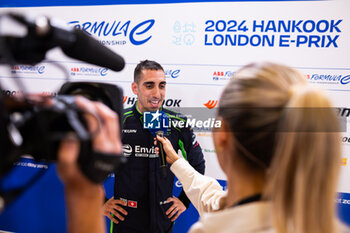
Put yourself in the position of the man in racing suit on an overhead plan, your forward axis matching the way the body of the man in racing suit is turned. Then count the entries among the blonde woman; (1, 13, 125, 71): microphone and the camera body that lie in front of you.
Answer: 3

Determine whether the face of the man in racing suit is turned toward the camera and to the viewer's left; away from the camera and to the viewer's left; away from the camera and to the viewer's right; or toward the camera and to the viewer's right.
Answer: toward the camera and to the viewer's right

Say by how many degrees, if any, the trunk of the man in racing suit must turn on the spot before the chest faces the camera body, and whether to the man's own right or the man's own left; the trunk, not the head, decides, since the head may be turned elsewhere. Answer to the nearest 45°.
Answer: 0° — they already face it

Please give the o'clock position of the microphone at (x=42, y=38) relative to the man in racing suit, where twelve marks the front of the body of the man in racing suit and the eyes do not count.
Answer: The microphone is roughly at 12 o'clock from the man in racing suit.

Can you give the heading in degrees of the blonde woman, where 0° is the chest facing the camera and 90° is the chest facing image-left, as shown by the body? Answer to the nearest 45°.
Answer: approximately 135°

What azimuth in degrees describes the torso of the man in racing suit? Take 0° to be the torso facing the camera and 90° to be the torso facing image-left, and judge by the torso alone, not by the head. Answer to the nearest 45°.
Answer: approximately 0°

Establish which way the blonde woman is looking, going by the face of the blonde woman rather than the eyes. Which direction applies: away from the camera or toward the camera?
away from the camera

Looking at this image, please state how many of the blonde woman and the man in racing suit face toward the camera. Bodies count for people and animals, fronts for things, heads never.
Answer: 1
